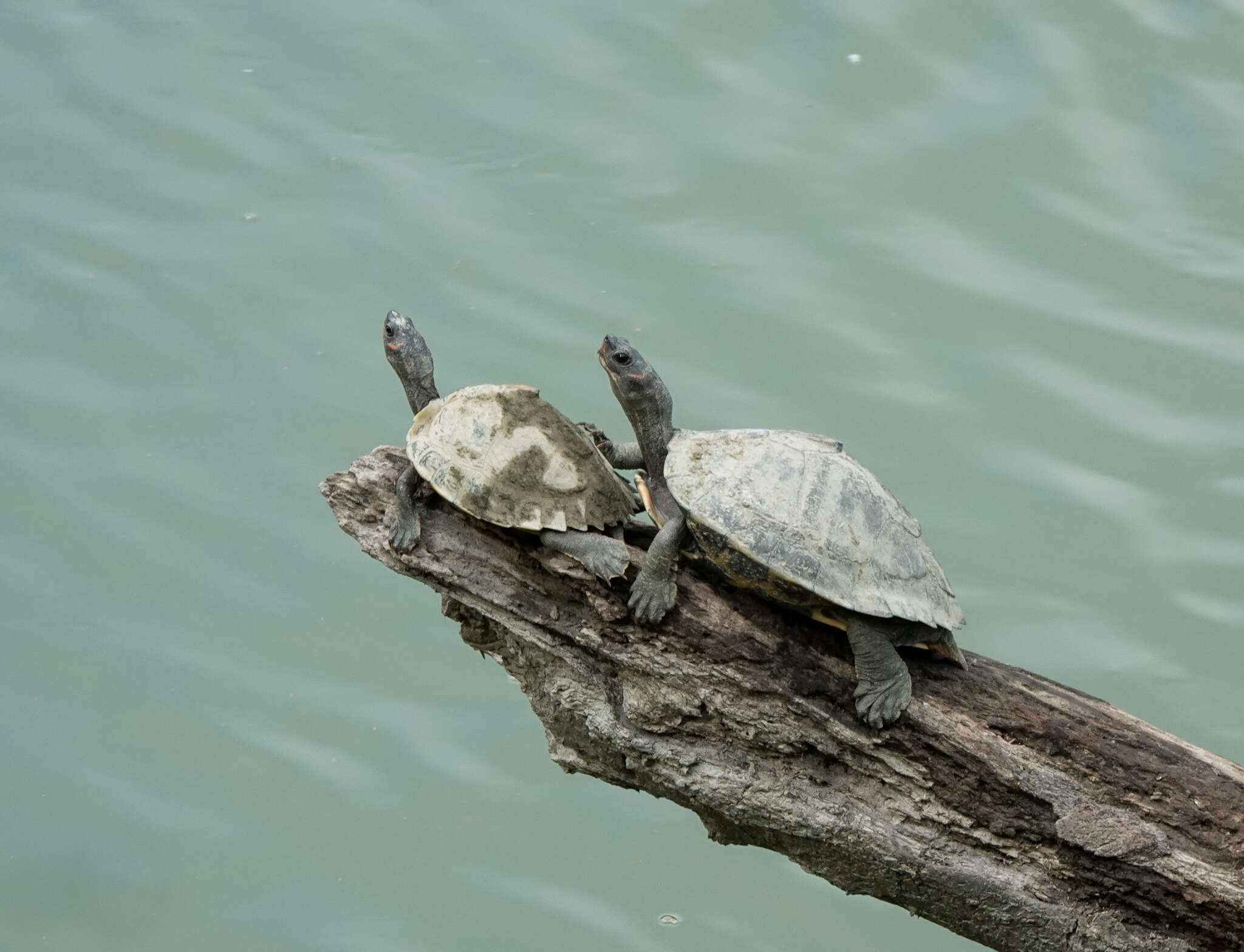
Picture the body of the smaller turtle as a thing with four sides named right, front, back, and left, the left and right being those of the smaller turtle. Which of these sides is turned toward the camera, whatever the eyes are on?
left

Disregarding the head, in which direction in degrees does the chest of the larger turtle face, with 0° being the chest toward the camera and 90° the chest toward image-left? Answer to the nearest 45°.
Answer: approximately 90°

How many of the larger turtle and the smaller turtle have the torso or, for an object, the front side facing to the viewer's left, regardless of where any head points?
2
